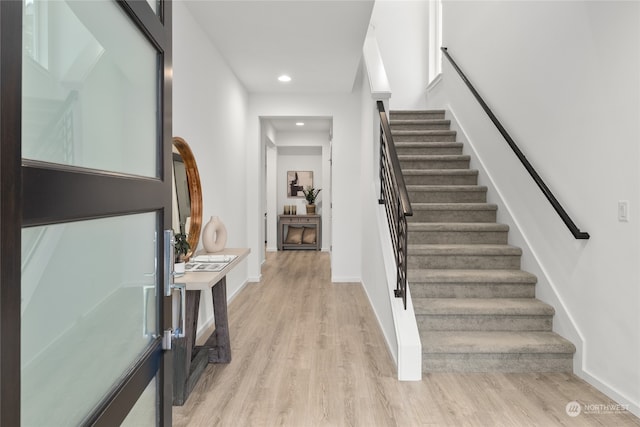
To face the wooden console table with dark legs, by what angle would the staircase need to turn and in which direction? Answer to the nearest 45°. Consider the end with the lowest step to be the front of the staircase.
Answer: approximately 45° to its right

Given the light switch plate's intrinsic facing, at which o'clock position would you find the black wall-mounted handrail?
The black wall-mounted handrail is roughly at 3 o'clock from the light switch plate.

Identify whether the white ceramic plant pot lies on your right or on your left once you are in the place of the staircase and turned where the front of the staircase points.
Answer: on your right

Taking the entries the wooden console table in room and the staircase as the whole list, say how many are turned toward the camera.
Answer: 2

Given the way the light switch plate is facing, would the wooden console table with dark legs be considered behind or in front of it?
in front

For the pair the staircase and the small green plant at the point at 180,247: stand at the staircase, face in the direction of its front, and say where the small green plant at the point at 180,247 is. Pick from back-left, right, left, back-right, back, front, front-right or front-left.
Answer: front-right

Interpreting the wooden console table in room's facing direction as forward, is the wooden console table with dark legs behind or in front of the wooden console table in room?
in front

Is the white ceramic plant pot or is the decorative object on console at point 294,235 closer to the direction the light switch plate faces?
the white ceramic plant pot

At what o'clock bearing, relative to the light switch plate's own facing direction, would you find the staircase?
The staircase is roughly at 2 o'clock from the light switch plate.

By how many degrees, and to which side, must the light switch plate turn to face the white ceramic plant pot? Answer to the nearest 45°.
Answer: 0° — it already faces it

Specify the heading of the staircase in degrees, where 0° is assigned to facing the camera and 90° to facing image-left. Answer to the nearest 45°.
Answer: approximately 0°

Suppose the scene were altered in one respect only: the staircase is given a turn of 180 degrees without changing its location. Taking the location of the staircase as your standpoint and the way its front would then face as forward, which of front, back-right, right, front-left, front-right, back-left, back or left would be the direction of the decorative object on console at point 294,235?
front-left

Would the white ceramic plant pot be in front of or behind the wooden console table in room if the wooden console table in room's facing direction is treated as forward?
in front

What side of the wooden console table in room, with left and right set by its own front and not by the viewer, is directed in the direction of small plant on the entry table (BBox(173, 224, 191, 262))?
front
